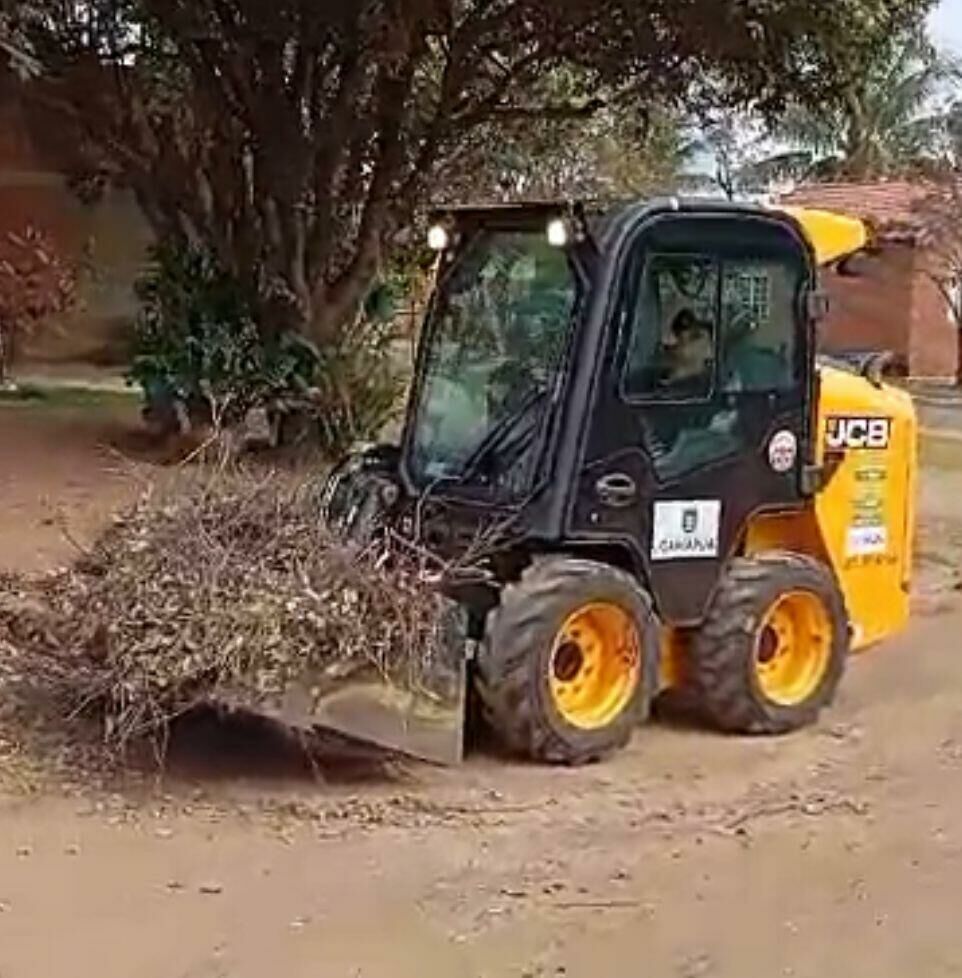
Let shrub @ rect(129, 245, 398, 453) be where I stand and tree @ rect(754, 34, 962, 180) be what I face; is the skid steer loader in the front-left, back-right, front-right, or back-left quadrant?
back-right

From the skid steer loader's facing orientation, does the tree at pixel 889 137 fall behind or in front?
behind

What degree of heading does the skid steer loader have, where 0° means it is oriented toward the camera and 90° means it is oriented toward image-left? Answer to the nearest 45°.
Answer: approximately 45°
